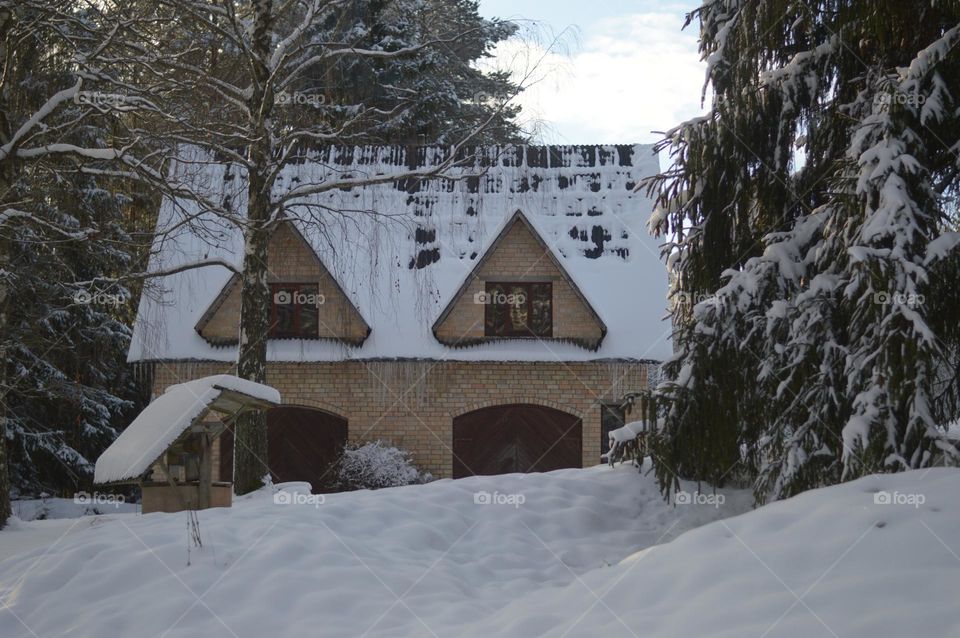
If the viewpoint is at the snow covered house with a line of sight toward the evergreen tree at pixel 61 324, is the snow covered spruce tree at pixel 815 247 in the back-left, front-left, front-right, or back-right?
back-left

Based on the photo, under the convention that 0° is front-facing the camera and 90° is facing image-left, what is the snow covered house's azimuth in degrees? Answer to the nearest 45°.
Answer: approximately 0°

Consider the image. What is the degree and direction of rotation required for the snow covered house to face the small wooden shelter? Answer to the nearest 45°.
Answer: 0° — it already faces it

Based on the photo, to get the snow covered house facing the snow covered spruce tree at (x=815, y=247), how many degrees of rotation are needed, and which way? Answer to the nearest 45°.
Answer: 0° — it already faces it

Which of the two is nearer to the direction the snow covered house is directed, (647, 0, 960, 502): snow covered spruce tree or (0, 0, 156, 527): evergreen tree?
the snow covered spruce tree
